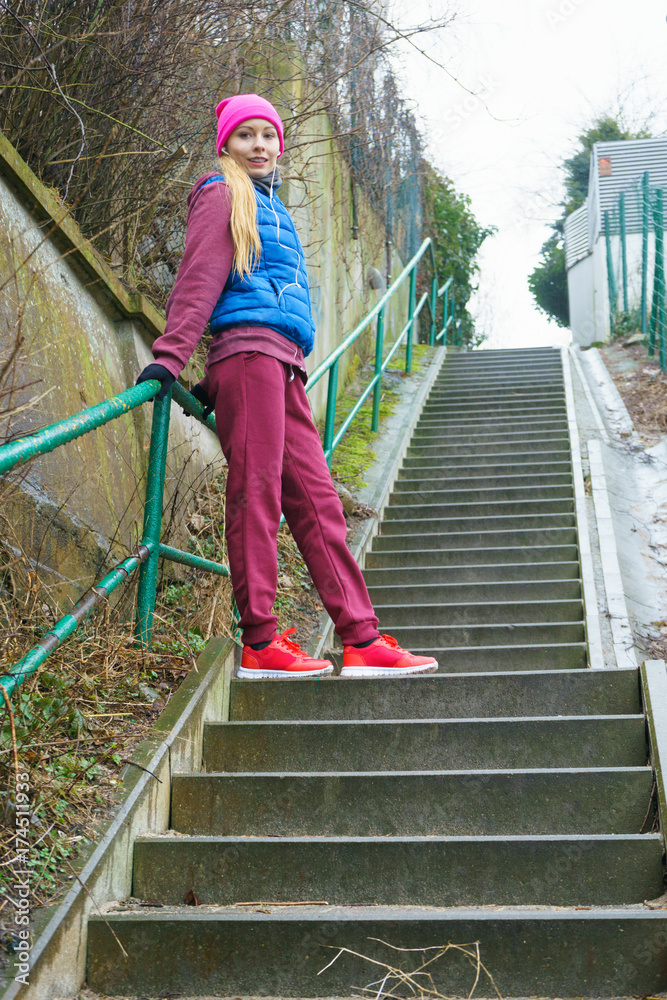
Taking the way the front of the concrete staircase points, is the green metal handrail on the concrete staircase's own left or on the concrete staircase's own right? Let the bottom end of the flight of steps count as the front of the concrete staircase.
on the concrete staircase's own right

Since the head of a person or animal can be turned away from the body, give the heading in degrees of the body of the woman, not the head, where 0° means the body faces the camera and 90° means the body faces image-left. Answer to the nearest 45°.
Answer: approximately 315°

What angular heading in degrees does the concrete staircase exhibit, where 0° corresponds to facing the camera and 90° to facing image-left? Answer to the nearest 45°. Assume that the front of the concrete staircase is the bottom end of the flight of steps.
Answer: approximately 0°

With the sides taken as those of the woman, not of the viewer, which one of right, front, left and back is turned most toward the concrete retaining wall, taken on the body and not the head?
back

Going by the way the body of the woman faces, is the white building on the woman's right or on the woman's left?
on the woman's left

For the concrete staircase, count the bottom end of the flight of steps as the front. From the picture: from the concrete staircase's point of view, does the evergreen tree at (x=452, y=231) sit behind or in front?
behind
